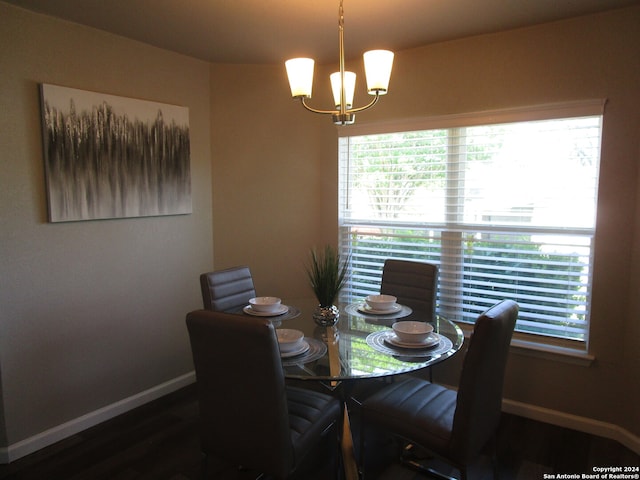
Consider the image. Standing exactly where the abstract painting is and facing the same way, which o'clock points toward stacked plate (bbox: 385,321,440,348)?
The stacked plate is roughly at 12 o'clock from the abstract painting.

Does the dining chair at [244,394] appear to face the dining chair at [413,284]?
yes

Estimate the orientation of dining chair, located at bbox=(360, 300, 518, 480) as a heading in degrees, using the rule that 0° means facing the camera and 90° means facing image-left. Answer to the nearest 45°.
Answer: approximately 135°

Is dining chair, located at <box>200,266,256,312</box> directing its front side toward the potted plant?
yes

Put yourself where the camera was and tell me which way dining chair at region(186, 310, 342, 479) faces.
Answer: facing away from the viewer and to the right of the viewer

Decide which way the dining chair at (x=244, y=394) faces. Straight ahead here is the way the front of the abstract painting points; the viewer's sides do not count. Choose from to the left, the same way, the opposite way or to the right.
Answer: to the left

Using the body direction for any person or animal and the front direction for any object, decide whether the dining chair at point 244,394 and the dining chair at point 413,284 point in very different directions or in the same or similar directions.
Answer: very different directions

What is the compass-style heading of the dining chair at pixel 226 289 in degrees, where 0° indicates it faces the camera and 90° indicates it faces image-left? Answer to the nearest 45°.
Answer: approximately 315°

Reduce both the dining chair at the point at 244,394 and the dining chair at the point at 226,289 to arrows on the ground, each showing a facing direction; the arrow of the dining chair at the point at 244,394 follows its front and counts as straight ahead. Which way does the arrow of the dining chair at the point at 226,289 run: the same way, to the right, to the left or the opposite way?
to the right
